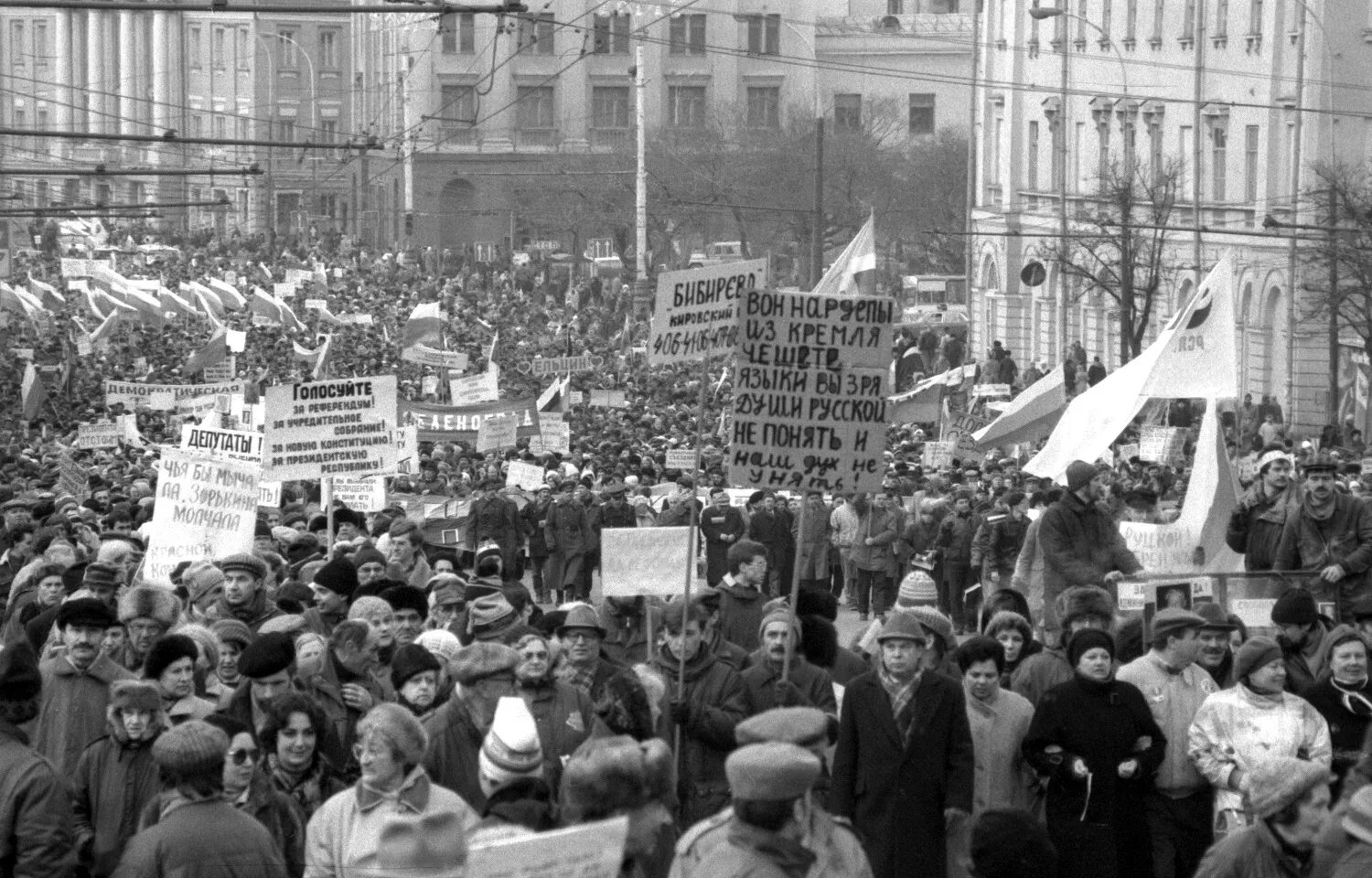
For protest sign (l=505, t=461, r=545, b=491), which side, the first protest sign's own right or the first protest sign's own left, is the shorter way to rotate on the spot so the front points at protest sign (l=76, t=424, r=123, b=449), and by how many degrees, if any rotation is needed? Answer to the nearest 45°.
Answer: approximately 90° to the first protest sign's own right

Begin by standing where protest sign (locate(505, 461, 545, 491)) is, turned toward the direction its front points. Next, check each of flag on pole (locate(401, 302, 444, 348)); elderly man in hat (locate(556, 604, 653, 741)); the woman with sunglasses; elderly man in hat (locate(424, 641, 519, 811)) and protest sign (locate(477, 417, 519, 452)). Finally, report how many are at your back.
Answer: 2

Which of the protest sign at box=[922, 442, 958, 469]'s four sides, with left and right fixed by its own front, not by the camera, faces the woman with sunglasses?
front

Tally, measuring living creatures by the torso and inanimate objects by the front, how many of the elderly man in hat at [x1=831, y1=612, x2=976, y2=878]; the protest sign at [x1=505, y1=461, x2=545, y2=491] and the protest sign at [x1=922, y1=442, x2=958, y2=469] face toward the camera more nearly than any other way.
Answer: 3

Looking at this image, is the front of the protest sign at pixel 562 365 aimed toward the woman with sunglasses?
yes

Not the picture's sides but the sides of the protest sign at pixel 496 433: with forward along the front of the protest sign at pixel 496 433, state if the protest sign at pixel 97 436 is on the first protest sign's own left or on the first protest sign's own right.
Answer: on the first protest sign's own right

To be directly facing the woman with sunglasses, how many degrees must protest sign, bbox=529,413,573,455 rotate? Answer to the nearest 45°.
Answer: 0° — it already faces them

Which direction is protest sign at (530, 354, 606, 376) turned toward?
toward the camera

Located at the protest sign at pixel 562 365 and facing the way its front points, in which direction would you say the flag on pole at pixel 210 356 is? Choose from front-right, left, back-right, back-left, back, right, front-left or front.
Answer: right

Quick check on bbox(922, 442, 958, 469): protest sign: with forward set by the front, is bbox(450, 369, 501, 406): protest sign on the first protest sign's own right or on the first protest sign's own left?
on the first protest sign's own right

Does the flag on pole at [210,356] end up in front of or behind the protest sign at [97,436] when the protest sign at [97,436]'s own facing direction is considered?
behind

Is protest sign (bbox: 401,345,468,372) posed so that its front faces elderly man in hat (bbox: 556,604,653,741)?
yes

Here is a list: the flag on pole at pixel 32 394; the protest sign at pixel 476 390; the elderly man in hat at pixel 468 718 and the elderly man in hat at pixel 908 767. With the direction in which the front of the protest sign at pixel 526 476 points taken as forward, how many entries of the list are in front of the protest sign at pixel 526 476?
2

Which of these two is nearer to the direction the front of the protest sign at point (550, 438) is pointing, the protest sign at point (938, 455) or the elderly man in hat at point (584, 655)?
the elderly man in hat

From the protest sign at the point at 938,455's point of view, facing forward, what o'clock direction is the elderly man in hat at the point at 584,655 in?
The elderly man in hat is roughly at 12 o'clock from the protest sign.
